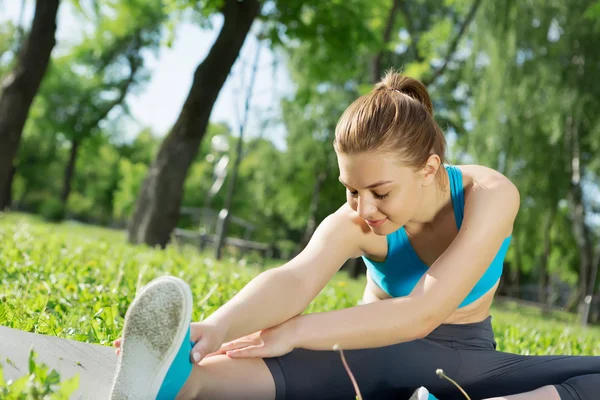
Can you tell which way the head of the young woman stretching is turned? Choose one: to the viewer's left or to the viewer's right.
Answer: to the viewer's left

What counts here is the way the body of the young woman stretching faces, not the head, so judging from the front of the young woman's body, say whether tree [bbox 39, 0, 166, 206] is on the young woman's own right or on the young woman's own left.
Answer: on the young woman's own right

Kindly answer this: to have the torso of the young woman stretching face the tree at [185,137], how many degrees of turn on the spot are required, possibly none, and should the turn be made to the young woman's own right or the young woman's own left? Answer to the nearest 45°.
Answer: approximately 135° to the young woman's own right

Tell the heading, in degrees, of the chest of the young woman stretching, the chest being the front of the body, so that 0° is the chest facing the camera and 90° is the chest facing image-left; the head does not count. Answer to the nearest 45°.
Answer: approximately 45°
